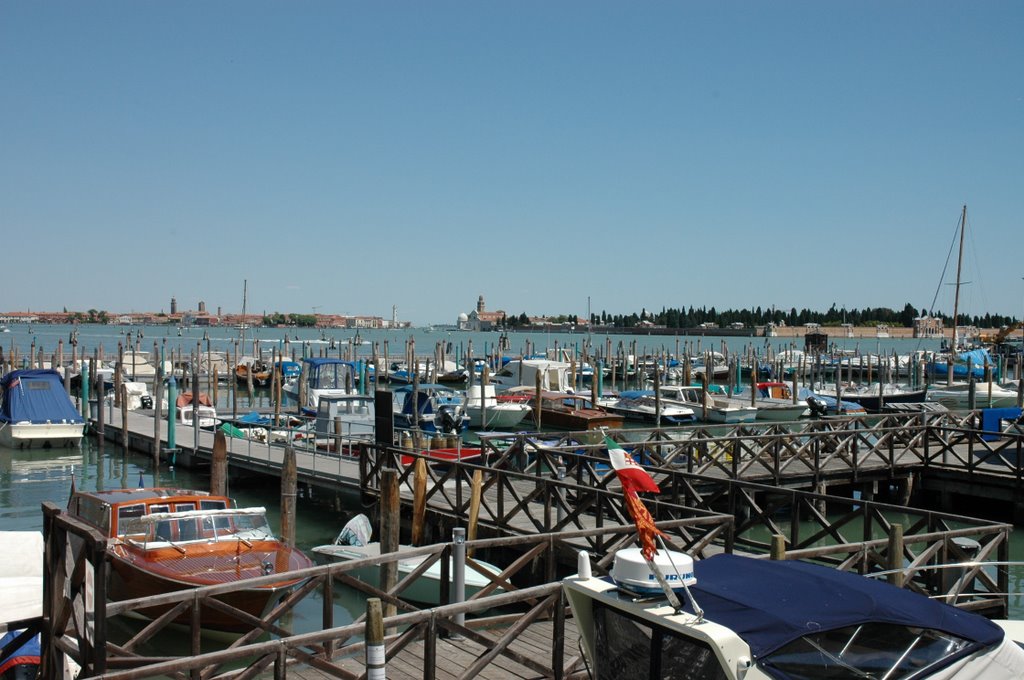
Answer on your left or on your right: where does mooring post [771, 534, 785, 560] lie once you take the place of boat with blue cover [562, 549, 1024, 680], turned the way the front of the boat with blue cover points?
on your left

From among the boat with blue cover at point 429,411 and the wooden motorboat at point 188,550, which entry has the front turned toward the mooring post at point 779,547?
the wooden motorboat

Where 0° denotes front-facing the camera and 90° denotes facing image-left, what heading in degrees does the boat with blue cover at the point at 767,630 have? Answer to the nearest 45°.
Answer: approximately 225°

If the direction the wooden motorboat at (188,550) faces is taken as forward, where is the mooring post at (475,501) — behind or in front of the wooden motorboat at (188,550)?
in front

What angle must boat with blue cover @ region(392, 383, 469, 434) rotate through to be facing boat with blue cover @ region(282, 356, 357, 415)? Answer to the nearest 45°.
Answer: approximately 45° to its left

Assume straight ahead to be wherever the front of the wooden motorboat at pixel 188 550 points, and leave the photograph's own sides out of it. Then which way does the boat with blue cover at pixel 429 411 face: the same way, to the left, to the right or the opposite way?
the opposite way

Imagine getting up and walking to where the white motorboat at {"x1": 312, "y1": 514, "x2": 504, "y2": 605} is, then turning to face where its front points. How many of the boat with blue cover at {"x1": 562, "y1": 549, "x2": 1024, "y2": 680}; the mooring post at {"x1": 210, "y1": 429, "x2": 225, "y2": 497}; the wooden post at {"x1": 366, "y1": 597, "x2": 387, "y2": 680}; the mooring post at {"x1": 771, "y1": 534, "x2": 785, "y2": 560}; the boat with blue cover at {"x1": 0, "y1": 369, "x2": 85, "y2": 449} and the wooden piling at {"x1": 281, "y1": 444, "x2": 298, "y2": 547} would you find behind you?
3

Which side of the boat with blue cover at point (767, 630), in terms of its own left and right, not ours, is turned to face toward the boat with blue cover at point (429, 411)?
left
